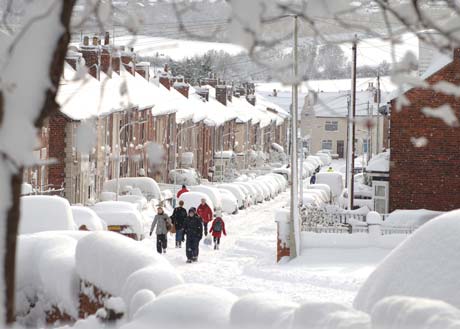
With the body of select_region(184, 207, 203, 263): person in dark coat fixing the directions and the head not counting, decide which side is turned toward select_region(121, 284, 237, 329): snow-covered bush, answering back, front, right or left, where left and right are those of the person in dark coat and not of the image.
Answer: front

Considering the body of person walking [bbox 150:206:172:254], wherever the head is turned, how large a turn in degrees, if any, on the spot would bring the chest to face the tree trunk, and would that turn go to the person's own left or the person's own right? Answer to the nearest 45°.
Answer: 0° — they already face it

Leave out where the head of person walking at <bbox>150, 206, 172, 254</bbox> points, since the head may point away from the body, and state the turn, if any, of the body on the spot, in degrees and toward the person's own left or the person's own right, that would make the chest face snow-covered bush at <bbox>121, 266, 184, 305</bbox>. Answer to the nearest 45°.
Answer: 0° — they already face it

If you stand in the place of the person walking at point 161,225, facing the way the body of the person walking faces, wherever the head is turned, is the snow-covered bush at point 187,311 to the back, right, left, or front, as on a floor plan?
front

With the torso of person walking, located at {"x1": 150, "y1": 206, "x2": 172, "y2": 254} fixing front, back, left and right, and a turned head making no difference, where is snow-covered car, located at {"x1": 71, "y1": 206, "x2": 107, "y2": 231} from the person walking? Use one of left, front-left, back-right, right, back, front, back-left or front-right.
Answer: right

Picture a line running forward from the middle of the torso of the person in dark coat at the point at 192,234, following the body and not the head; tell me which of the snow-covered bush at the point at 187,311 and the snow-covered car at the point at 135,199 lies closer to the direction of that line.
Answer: the snow-covered bush

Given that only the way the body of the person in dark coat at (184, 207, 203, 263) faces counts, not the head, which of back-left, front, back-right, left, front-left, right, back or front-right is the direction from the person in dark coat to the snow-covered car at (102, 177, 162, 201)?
back

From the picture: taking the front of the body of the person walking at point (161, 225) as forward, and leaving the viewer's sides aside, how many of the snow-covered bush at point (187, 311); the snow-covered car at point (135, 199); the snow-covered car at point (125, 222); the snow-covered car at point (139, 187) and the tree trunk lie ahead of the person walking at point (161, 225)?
2

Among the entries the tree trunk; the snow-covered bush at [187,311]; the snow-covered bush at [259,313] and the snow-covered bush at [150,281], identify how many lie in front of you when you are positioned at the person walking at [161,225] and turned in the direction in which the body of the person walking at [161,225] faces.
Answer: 4

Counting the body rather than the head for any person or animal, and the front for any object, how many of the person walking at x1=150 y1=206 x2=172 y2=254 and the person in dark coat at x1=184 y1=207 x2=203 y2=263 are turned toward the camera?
2

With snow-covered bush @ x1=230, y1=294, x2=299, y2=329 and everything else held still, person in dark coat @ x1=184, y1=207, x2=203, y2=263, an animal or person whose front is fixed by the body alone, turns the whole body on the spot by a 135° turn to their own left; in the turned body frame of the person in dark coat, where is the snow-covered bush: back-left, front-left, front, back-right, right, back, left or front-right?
back-right

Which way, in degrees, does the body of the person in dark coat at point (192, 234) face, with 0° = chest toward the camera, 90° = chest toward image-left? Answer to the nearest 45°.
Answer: approximately 0°

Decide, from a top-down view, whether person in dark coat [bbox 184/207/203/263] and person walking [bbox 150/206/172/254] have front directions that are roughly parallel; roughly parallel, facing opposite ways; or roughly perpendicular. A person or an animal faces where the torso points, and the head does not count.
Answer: roughly parallel

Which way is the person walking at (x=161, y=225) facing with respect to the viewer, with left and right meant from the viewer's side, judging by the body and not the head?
facing the viewer

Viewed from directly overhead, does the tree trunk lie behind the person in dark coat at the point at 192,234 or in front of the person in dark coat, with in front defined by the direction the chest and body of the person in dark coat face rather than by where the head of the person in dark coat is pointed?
in front
